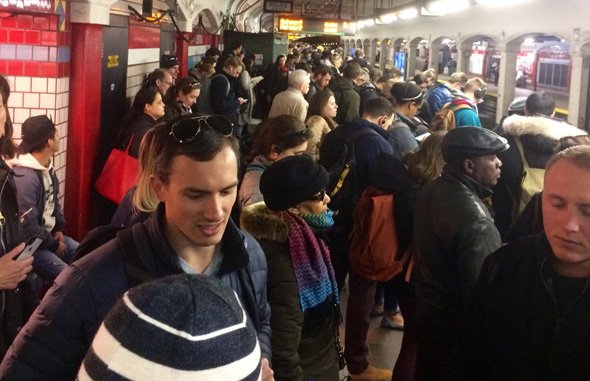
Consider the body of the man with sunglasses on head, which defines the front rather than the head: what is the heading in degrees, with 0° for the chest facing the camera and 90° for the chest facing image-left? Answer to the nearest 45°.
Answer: approximately 315°

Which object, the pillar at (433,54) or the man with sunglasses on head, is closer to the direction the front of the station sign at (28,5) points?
the man with sunglasses on head

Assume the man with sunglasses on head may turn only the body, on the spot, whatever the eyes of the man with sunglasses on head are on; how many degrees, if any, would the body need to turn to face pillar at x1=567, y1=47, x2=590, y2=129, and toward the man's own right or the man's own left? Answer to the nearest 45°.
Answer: approximately 90° to the man's own left

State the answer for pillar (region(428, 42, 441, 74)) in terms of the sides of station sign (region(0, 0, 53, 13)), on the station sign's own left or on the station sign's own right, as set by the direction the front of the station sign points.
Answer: on the station sign's own left

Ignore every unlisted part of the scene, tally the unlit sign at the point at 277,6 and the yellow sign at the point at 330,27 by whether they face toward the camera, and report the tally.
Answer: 2
